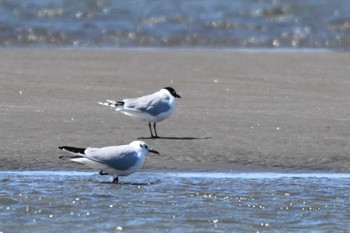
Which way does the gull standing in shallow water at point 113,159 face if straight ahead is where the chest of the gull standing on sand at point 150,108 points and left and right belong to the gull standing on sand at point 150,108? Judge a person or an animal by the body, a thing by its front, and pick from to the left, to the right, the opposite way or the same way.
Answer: the same way

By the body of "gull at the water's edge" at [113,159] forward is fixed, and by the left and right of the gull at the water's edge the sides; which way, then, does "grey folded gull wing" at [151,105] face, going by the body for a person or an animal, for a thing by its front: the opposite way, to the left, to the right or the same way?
the same way

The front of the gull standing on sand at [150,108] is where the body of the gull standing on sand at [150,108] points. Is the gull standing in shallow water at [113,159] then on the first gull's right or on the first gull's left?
on the first gull's right

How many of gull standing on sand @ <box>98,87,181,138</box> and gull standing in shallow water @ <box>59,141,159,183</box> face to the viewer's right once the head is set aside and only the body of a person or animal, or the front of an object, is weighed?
2

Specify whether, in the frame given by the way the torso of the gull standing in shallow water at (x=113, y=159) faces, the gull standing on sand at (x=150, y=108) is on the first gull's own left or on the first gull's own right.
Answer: on the first gull's own left

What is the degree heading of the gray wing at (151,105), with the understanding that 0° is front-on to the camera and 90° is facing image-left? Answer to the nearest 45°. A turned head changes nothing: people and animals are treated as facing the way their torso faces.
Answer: approximately 270°

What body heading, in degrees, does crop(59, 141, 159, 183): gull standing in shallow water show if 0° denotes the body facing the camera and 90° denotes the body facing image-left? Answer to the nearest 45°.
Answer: approximately 270°

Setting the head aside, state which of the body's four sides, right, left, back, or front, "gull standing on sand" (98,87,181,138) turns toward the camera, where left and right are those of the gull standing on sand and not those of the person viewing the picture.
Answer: right

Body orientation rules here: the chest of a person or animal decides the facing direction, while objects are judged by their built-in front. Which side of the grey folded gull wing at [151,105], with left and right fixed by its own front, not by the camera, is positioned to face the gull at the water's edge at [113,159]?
right
